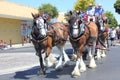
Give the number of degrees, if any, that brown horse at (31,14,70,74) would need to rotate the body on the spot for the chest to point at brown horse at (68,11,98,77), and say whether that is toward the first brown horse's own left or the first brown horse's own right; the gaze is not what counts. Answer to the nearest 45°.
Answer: approximately 135° to the first brown horse's own left

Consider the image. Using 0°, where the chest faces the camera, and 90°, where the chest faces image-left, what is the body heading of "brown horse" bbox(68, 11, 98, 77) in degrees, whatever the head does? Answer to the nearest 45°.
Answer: approximately 45°

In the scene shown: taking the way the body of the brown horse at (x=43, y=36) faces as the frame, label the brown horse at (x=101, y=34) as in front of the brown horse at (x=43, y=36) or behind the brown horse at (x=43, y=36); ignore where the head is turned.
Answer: behind

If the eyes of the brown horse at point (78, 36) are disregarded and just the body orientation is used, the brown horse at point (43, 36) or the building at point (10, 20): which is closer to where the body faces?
the brown horse
